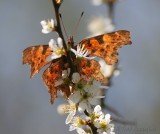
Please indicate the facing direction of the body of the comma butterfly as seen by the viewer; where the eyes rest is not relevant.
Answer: away from the camera

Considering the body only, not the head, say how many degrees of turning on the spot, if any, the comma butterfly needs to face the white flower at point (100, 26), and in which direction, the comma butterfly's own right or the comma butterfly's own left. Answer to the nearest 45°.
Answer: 0° — it already faces it
